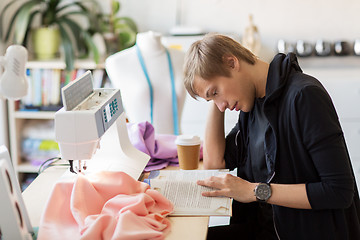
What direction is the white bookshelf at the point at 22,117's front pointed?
toward the camera

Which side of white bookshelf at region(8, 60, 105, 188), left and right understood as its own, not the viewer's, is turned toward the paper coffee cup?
front

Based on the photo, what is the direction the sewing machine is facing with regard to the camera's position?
facing to the right of the viewer

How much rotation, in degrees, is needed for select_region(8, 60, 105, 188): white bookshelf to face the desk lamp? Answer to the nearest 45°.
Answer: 0° — it already faces it

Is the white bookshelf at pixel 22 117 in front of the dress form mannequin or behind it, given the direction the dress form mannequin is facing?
behind

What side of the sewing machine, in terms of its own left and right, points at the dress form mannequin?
left

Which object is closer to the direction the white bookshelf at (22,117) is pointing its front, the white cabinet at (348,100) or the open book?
the open book

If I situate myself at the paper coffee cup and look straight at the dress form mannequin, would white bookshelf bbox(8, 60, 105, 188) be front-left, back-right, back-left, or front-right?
front-left

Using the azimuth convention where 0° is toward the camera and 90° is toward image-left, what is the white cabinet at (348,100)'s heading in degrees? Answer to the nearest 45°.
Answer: approximately 0°

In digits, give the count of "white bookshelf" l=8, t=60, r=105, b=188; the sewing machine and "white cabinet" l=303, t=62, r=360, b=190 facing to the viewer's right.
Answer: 1
